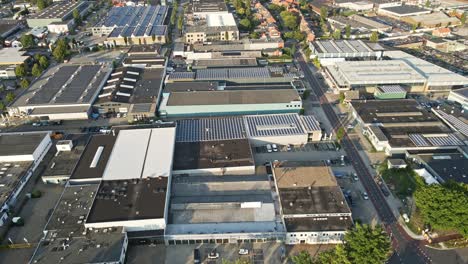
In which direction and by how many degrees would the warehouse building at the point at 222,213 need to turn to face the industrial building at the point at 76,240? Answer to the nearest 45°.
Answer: approximately 90° to its right

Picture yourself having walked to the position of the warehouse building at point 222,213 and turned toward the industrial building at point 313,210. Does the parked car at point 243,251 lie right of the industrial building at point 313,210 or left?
right

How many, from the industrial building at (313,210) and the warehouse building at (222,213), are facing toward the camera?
2

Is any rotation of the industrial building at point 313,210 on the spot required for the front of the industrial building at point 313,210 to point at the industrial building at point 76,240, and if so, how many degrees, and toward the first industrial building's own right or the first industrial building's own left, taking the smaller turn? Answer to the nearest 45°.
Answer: approximately 45° to the first industrial building's own right

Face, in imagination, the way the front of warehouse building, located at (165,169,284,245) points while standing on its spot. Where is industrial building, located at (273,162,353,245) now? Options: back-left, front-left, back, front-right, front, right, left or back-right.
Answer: left

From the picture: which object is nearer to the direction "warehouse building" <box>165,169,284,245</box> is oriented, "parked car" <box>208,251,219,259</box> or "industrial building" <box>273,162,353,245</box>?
the parked car

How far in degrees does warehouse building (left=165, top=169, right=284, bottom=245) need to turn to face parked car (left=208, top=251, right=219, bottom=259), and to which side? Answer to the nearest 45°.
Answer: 0° — it already faces it

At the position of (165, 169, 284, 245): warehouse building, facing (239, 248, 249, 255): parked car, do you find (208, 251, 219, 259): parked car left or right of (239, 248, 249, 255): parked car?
right

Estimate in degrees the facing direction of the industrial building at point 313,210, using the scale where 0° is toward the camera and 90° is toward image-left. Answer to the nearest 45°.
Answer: approximately 0°

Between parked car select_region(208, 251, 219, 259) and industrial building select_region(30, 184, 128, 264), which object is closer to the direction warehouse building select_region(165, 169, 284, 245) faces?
the parked car

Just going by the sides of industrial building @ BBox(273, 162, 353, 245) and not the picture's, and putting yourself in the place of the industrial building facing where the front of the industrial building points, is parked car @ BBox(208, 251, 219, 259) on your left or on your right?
on your right

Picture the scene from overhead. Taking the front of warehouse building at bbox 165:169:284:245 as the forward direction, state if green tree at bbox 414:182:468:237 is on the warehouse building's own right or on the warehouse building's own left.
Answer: on the warehouse building's own left

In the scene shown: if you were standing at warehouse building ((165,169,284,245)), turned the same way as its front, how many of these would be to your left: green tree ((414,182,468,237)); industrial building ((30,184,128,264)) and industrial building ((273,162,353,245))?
2

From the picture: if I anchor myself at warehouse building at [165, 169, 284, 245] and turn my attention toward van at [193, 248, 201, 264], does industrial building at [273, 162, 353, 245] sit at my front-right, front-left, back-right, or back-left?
back-left

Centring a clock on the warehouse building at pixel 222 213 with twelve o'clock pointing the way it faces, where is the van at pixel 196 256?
The van is roughly at 1 o'clock from the warehouse building.
